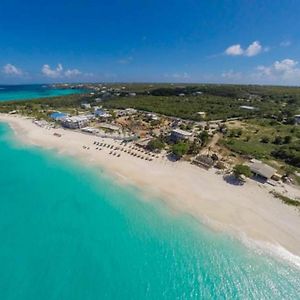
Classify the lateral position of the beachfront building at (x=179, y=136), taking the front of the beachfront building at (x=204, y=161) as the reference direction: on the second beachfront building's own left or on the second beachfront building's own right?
on the second beachfront building's own right

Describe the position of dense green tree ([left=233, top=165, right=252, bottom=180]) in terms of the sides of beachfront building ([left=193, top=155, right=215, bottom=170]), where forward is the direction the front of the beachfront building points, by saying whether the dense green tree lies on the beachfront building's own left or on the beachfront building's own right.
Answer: on the beachfront building's own left

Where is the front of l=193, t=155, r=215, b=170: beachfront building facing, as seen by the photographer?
facing the viewer and to the left of the viewer

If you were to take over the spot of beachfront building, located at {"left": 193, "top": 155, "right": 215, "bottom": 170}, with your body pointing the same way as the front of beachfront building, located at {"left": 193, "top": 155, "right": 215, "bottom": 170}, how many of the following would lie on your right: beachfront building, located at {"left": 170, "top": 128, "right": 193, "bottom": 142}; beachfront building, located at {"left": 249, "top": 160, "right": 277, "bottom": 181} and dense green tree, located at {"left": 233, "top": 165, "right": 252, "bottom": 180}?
1

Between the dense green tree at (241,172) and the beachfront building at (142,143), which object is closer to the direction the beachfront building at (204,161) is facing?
the beachfront building

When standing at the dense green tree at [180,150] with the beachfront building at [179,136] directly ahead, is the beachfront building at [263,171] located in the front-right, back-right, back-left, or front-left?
back-right
